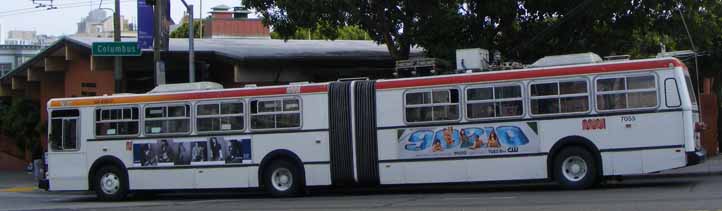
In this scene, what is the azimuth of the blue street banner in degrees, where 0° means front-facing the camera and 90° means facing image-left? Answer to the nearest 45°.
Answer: approximately 0°

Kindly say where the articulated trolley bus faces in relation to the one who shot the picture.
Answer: facing to the left of the viewer

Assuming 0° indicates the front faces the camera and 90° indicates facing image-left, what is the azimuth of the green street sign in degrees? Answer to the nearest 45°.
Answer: approximately 0°

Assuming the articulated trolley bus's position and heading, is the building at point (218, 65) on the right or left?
on its right

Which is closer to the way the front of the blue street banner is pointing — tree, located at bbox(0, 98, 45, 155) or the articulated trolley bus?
the articulated trolley bus

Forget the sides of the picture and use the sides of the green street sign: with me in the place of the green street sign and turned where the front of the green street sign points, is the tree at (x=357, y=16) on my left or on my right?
on my left

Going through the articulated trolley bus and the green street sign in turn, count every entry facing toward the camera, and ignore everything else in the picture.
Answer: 1

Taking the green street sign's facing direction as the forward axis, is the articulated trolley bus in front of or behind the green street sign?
in front
